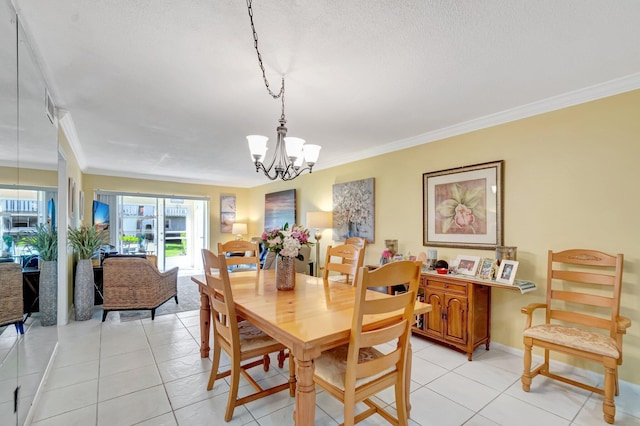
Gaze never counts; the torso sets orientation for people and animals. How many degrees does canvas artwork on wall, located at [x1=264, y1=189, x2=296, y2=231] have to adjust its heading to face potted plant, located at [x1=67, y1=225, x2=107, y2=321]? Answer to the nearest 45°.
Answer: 0° — it already faces it

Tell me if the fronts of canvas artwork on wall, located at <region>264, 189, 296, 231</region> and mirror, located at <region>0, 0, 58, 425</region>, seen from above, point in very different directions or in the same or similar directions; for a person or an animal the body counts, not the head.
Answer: very different directions

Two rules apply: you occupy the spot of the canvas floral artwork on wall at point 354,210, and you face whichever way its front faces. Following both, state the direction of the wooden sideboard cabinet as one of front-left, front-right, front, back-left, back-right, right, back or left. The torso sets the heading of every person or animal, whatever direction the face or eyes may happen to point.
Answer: left

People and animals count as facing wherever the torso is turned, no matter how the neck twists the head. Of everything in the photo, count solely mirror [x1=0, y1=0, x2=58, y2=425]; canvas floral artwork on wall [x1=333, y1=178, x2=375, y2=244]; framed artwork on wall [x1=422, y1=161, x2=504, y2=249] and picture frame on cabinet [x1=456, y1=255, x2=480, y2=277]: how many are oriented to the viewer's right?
1

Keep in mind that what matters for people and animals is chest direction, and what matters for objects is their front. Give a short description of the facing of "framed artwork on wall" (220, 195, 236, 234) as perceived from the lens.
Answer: facing the viewer

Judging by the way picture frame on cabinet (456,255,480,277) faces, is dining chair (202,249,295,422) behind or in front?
in front

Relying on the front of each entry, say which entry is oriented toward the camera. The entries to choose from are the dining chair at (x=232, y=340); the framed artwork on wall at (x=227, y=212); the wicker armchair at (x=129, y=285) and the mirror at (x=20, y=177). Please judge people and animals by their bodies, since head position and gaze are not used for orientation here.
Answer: the framed artwork on wall

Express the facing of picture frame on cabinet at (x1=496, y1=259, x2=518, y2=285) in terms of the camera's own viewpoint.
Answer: facing the viewer and to the left of the viewer

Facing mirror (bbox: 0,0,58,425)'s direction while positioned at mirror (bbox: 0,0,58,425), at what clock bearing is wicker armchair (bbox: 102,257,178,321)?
The wicker armchair is roughly at 10 o'clock from the mirror.

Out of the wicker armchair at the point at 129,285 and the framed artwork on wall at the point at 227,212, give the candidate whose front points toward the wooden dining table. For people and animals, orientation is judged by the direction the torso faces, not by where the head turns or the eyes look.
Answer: the framed artwork on wall

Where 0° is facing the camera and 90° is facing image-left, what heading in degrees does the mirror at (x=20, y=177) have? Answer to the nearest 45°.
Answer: approximately 270°

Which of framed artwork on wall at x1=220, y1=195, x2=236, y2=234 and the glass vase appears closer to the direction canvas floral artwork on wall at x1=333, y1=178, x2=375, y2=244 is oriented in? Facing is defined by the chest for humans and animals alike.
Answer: the glass vase

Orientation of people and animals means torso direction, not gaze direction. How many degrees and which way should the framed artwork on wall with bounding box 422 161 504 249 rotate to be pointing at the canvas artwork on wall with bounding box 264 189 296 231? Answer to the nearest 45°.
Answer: approximately 90° to its right

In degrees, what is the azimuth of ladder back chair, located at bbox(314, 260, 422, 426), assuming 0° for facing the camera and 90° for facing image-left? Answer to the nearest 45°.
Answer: approximately 135°

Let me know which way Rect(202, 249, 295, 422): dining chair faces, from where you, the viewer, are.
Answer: facing away from the viewer and to the right of the viewer
